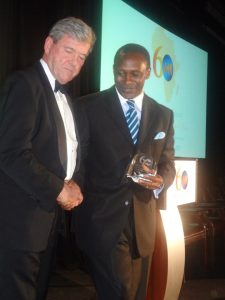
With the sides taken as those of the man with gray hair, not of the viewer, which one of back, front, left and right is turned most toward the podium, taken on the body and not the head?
left

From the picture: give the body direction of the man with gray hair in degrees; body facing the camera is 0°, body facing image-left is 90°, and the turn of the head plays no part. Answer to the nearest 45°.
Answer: approximately 315°

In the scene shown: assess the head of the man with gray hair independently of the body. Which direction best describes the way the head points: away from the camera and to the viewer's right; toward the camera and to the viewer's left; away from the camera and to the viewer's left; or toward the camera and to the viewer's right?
toward the camera and to the viewer's right
